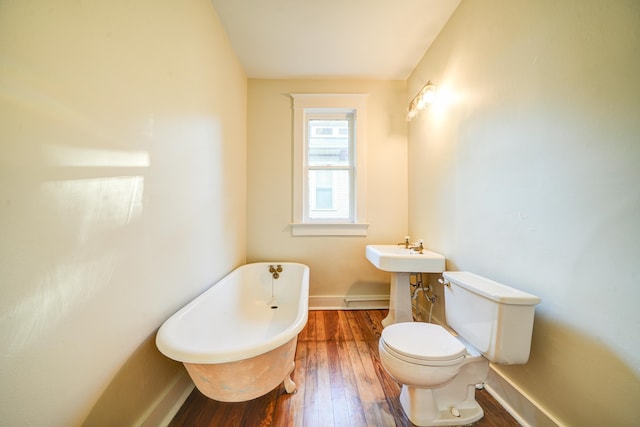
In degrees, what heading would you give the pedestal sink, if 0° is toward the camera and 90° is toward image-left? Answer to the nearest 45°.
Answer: approximately 90°

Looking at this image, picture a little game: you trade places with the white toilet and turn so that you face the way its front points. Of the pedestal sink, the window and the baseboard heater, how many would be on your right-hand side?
3

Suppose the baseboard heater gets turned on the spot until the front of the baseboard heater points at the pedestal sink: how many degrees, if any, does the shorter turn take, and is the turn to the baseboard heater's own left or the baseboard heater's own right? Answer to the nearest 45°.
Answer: approximately 45° to the baseboard heater's own left

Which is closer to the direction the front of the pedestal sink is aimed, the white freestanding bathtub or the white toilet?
the white freestanding bathtub

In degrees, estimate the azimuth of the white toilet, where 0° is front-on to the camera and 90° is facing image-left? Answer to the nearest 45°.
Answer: approximately 45°

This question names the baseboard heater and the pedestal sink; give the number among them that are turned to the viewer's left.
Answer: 1

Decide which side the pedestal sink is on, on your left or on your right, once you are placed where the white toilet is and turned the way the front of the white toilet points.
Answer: on your right

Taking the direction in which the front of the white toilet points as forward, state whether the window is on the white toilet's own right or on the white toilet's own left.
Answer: on the white toilet's own right
